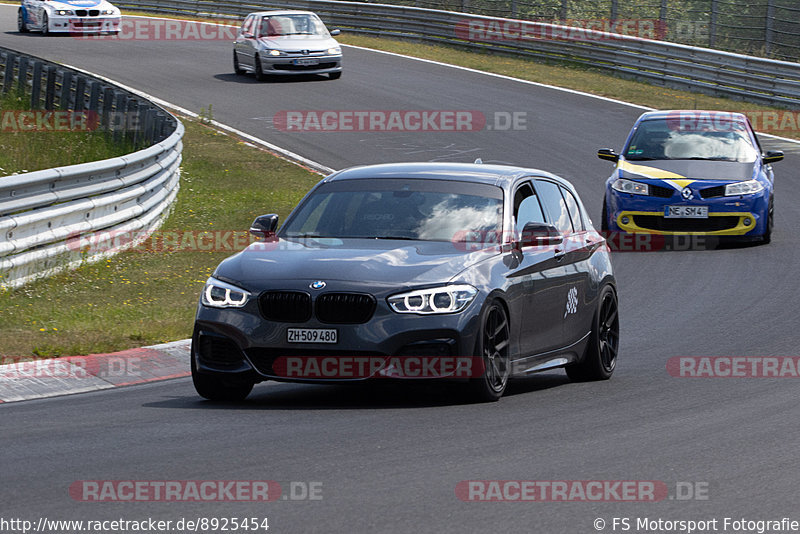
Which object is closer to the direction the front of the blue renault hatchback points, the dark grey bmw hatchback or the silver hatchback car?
the dark grey bmw hatchback

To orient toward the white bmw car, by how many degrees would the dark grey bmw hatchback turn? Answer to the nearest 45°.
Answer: approximately 135° to its right

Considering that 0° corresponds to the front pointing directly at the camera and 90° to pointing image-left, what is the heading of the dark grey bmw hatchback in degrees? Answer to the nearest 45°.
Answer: approximately 45°

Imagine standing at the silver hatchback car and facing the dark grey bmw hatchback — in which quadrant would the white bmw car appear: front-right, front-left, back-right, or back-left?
back-right

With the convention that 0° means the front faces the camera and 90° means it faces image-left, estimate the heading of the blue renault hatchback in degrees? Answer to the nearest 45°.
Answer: approximately 0°

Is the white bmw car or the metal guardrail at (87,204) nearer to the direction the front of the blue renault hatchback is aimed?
the metal guardrail

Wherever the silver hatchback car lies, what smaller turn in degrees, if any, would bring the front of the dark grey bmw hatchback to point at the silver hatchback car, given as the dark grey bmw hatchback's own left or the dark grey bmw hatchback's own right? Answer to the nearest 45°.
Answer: approximately 135° to the dark grey bmw hatchback's own right

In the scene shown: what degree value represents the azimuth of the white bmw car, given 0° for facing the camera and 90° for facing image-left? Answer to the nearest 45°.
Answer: approximately 315°
